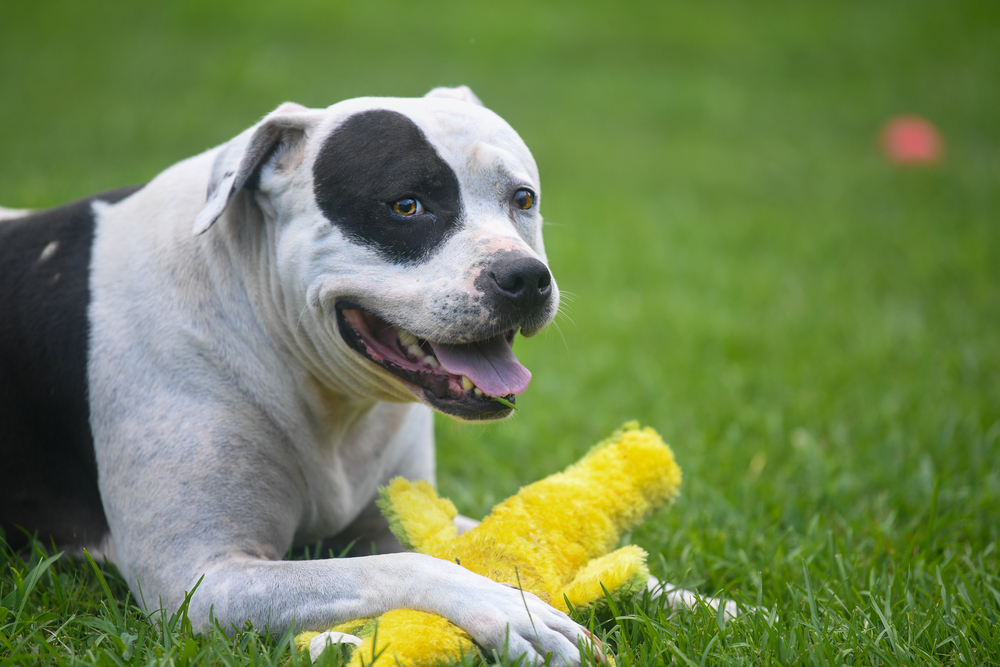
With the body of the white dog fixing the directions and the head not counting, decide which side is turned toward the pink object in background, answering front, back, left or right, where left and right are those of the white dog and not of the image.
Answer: left
